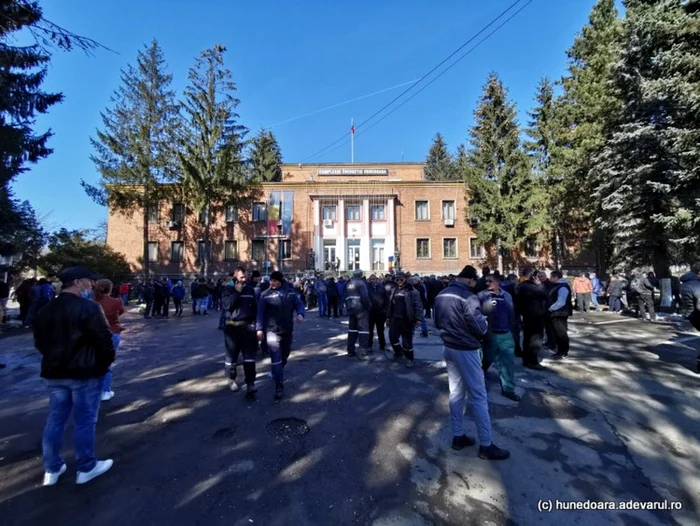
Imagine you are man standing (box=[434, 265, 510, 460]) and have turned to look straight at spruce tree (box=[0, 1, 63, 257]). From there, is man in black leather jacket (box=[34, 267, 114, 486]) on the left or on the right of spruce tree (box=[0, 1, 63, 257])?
left

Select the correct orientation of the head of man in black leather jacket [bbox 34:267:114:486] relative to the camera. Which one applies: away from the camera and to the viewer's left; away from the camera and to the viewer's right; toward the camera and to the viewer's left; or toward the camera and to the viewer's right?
away from the camera and to the viewer's right

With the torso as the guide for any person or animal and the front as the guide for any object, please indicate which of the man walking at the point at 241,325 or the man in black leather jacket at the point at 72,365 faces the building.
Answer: the man in black leather jacket

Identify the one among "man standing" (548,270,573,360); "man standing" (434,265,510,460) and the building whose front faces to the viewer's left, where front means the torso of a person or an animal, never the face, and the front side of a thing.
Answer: "man standing" (548,270,573,360)

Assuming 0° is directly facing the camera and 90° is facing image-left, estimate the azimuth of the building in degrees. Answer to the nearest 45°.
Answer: approximately 0°

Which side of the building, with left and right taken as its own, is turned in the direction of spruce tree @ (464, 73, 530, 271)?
left

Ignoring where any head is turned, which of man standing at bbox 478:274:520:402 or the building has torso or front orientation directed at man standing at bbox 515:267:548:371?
the building

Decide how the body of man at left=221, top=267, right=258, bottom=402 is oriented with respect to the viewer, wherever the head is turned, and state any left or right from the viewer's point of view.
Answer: facing the viewer and to the right of the viewer

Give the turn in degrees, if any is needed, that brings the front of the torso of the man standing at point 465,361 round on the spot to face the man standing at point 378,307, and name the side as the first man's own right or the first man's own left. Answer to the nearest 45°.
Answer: approximately 90° to the first man's own left

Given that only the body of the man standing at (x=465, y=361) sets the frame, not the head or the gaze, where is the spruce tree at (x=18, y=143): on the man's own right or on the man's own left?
on the man's own left

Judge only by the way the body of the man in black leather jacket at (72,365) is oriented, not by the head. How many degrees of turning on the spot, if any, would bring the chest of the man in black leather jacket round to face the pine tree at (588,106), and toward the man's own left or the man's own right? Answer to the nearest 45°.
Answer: approximately 45° to the man's own right

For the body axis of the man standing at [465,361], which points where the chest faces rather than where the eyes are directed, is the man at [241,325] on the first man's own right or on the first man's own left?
on the first man's own left

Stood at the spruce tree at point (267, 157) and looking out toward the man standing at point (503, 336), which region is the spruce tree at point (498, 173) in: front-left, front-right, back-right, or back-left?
front-left

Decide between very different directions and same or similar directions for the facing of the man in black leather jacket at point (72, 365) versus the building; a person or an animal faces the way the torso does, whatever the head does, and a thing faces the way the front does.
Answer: very different directions
